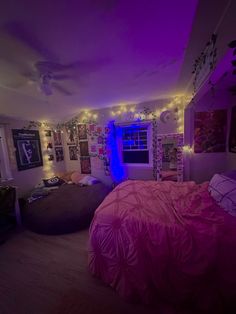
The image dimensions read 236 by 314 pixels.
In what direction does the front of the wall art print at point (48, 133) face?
toward the camera

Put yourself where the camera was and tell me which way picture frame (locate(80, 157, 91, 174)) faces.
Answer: facing the viewer

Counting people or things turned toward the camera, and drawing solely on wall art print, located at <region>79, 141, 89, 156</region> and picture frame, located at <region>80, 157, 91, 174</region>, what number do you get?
2

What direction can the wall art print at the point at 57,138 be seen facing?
toward the camera

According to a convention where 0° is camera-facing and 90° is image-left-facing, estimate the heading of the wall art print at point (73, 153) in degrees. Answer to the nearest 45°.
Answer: approximately 0°

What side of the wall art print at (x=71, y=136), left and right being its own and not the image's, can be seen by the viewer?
front

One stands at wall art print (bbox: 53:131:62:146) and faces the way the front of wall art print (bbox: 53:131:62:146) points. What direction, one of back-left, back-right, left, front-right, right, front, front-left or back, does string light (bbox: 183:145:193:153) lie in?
front-left

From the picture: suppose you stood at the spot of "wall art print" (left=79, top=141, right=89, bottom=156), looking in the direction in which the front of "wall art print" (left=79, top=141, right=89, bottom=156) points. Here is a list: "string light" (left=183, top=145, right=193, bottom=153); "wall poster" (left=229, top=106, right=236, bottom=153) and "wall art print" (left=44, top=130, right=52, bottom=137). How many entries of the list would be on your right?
1

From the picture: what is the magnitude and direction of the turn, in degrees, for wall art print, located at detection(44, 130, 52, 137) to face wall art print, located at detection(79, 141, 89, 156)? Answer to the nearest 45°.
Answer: approximately 90° to its left

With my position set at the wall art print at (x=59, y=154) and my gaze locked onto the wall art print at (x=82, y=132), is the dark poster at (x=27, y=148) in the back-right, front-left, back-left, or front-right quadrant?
back-right

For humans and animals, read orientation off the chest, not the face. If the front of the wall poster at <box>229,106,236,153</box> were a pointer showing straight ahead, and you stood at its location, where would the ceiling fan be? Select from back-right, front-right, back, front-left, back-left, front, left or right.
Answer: front

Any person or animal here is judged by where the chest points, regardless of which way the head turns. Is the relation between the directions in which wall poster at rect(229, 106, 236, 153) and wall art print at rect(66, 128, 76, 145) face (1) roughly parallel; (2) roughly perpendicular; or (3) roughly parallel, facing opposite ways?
roughly perpendicular
